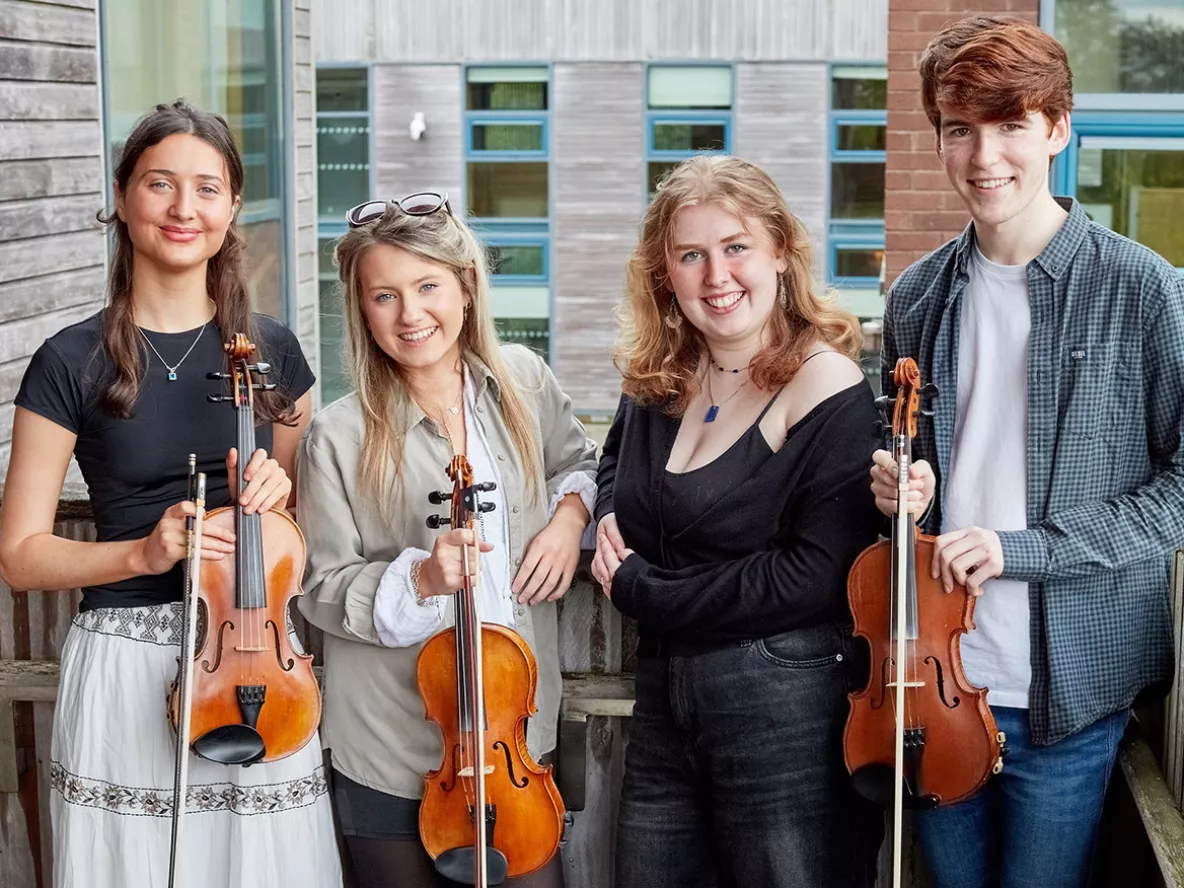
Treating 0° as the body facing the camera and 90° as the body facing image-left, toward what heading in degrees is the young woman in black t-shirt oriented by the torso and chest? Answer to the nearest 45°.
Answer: approximately 0°

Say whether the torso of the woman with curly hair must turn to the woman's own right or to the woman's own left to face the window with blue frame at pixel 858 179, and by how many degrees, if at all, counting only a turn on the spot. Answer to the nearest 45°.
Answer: approximately 135° to the woman's own right

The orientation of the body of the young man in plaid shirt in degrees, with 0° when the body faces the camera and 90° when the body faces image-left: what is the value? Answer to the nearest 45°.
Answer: approximately 45°

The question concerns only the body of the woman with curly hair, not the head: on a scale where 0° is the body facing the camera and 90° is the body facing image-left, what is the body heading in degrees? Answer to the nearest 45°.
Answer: approximately 45°

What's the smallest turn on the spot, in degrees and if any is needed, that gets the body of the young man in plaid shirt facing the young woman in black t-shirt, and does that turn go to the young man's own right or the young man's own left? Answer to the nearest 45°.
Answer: approximately 45° to the young man's own right
